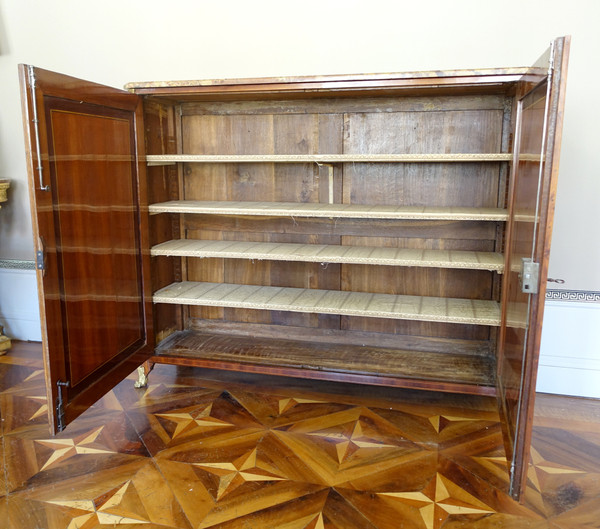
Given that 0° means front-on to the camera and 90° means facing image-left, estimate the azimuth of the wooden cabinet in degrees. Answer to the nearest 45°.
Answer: approximately 0°

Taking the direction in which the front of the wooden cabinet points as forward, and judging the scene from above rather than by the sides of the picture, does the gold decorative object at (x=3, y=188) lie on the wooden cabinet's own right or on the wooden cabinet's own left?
on the wooden cabinet's own right
